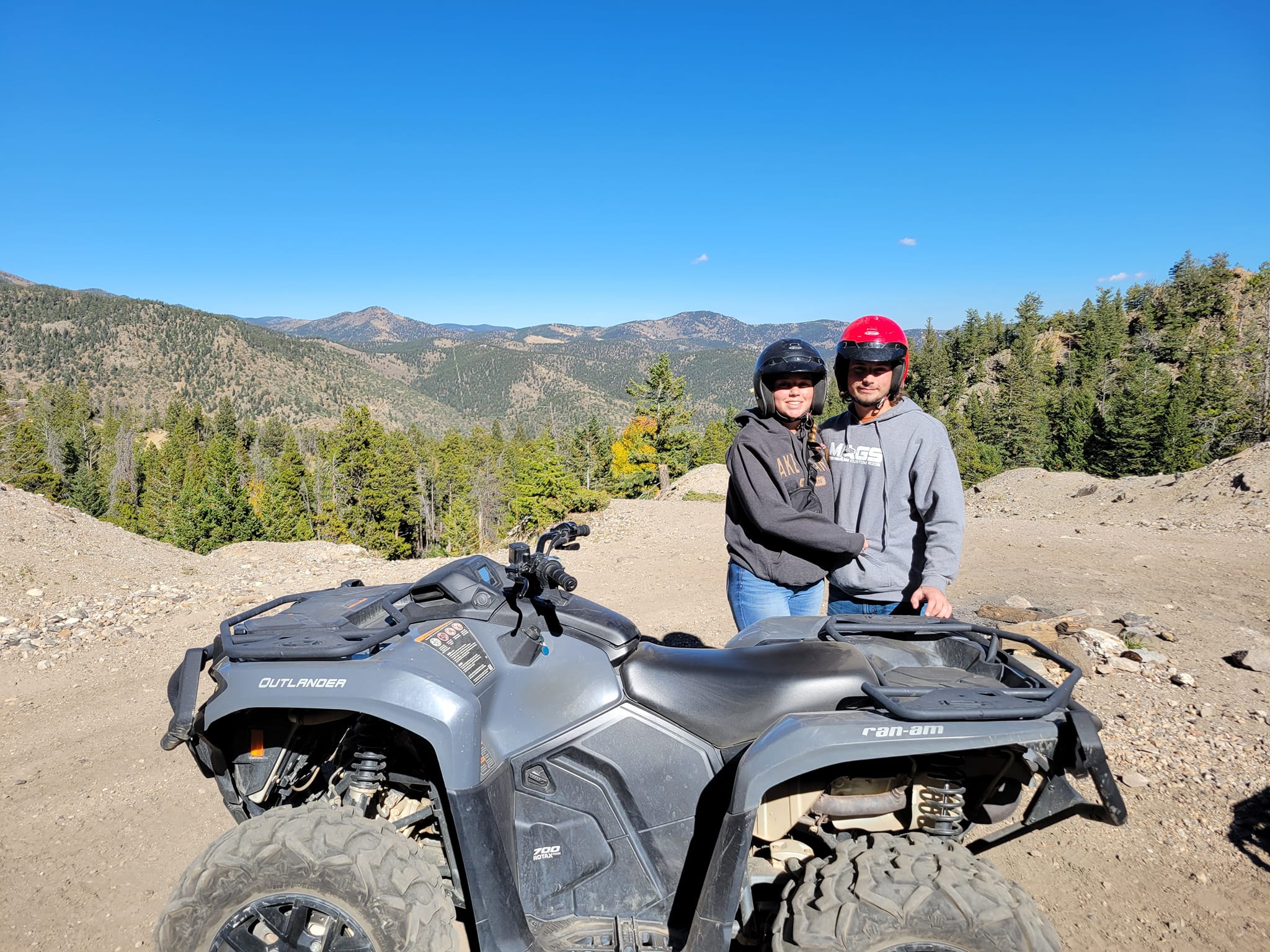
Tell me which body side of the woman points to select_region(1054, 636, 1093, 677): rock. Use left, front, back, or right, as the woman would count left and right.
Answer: left

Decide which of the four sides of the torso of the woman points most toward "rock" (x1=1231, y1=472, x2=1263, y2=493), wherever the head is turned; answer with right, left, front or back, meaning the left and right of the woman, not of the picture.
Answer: left

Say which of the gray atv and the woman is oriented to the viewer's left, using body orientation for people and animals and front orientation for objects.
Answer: the gray atv

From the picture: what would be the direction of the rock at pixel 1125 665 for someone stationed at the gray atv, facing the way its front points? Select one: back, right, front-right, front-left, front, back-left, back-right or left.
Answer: back-right

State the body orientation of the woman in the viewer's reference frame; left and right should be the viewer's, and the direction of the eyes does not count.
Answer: facing the viewer and to the right of the viewer

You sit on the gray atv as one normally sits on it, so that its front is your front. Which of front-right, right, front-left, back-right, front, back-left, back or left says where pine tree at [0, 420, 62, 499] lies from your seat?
front-right

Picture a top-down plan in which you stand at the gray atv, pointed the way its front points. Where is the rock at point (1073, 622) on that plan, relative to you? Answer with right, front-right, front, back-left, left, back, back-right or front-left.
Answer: back-right

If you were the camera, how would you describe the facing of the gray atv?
facing to the left of the viewer

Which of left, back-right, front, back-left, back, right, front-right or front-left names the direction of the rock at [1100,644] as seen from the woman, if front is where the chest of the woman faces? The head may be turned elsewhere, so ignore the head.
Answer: left

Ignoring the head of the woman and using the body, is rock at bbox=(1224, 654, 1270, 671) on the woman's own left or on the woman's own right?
on the woman's own left

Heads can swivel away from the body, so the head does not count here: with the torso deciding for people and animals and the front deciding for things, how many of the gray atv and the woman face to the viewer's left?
1
